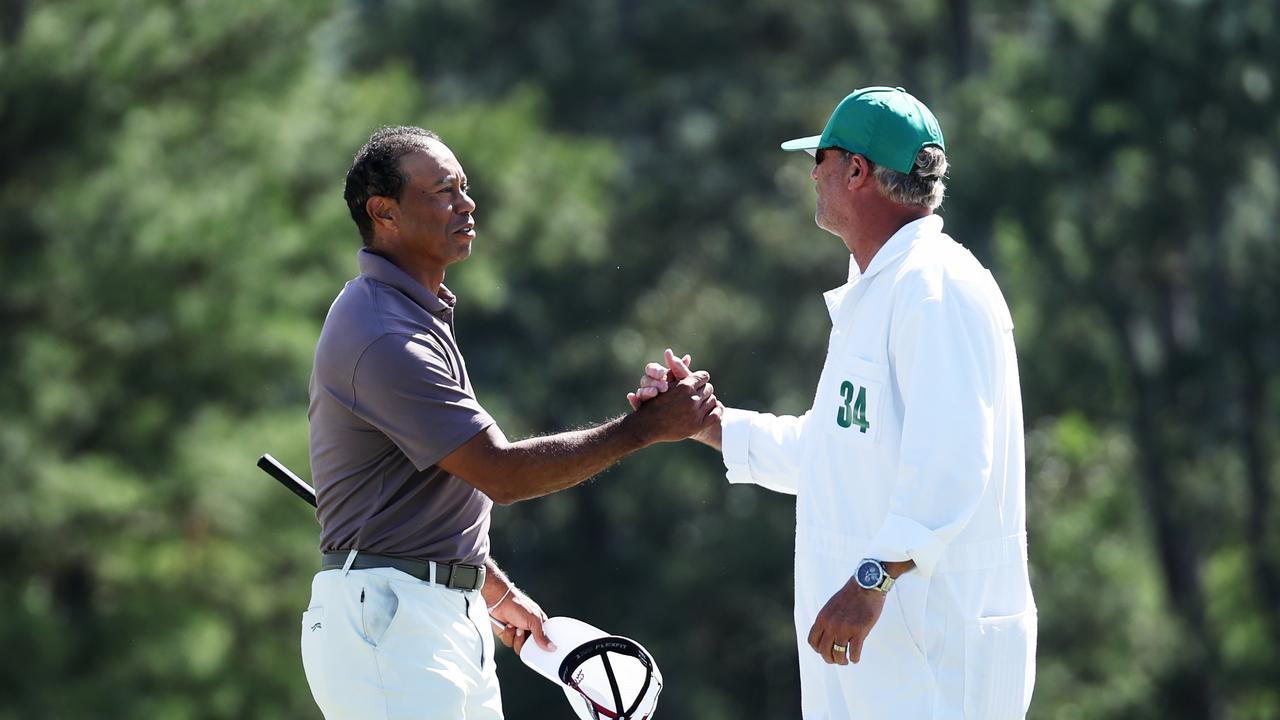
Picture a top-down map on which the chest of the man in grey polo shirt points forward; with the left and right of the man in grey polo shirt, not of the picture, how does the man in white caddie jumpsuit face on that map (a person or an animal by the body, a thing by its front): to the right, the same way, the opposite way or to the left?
the opposite way

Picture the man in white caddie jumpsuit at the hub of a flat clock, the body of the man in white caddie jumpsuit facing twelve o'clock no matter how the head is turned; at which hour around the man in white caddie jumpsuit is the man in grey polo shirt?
The man in grey polo shirt is roughly at 12 o'clock from the man in white caddie jumpsuit.

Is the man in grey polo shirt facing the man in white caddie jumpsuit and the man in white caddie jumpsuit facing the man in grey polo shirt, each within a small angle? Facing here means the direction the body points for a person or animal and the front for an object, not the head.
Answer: yes

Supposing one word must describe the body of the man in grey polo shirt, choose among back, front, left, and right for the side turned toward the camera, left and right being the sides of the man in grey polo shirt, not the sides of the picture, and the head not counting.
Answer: right

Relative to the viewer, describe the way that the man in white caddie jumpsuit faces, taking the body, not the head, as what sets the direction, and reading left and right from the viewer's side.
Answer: facing to the left of the viewer

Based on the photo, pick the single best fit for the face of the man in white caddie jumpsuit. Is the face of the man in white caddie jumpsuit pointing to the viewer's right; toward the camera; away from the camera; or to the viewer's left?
to the viewer's left

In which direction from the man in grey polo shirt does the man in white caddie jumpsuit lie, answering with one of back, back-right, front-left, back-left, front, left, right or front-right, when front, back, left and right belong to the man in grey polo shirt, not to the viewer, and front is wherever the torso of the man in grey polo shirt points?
front

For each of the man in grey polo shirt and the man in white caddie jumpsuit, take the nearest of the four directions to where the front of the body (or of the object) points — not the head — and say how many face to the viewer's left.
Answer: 1
